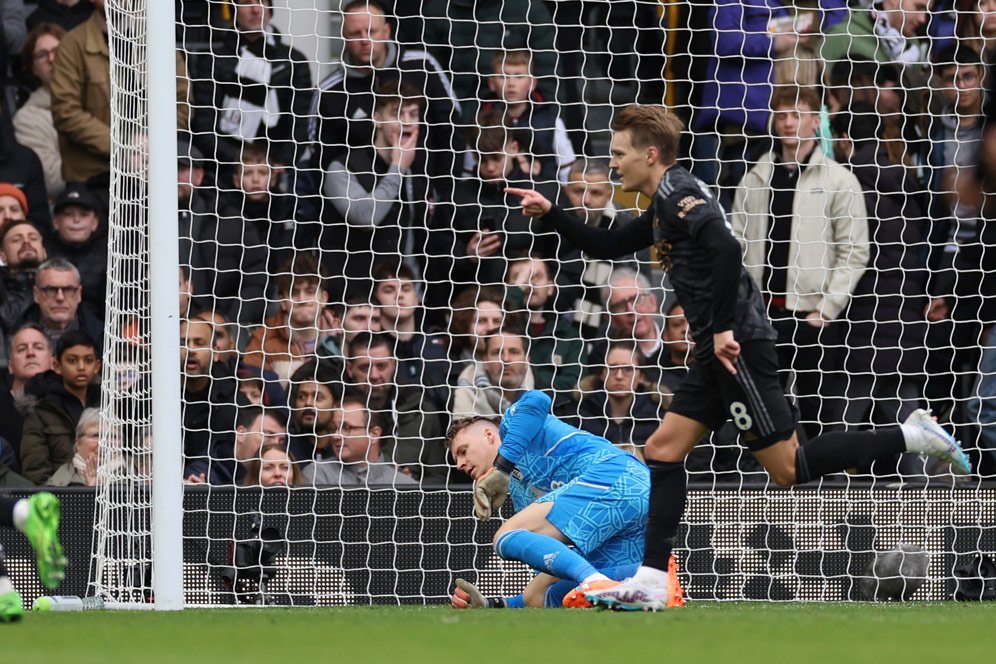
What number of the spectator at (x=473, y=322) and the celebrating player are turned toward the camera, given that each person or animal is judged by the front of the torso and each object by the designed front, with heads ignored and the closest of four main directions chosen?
1

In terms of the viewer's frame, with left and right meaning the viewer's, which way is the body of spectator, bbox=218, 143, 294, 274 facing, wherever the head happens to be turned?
facing the viewer

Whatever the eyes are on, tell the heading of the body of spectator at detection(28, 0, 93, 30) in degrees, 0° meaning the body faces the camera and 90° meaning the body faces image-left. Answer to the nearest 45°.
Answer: approximately 0°

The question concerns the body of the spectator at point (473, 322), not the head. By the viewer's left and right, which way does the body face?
facing the viewer

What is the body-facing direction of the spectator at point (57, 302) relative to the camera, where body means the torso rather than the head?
toward the camera

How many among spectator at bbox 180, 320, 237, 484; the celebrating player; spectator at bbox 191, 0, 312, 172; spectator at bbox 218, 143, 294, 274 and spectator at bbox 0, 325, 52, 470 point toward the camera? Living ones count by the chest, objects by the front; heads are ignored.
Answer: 4

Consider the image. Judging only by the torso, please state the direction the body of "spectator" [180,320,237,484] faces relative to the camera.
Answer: toward the camera
